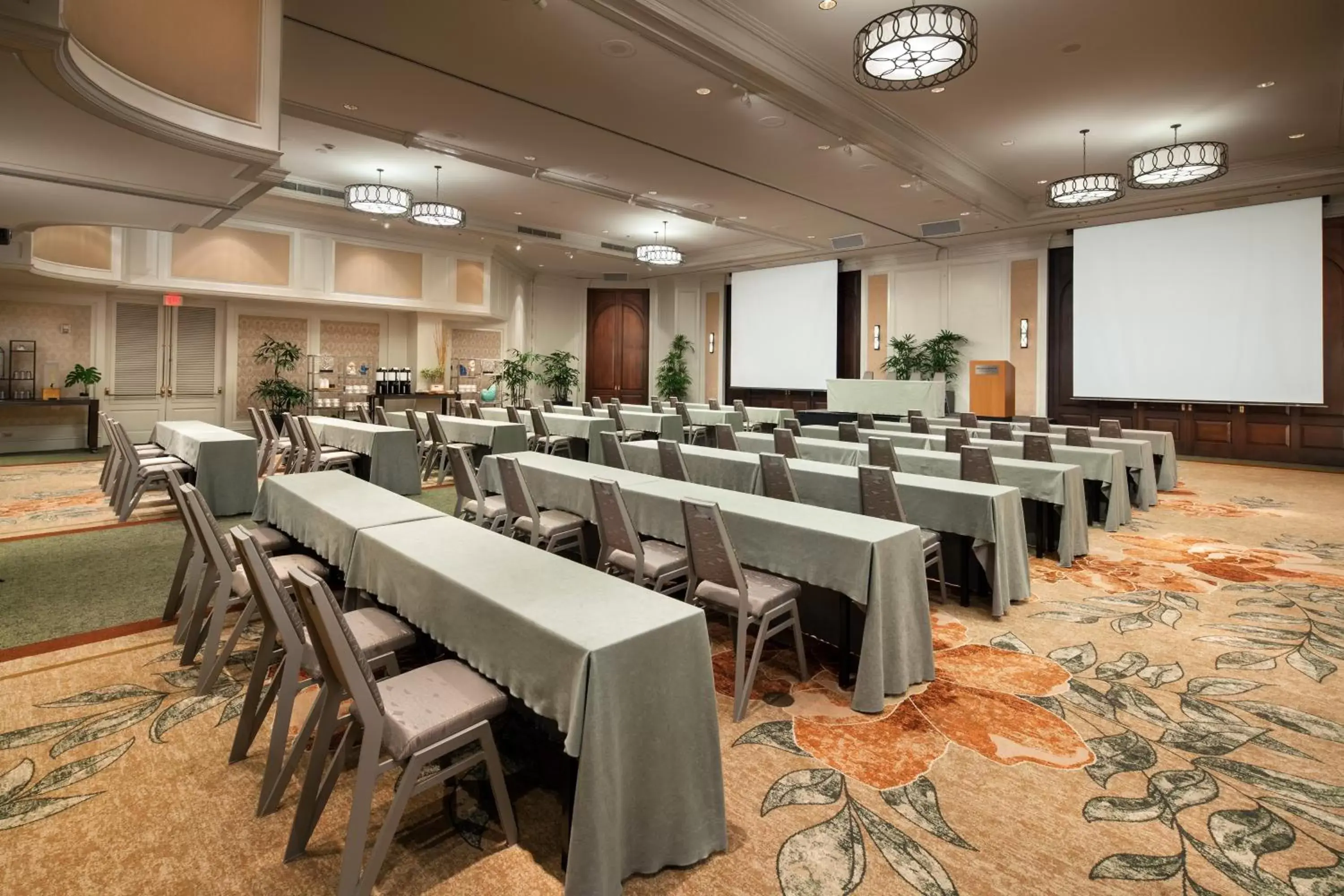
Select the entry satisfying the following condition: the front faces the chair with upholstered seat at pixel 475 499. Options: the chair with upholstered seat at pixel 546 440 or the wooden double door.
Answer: the wooden double door

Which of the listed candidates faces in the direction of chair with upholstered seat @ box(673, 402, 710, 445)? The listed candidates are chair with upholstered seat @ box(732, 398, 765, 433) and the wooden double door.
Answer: the wooden double door

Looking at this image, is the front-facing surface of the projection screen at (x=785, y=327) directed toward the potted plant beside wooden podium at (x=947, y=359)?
no

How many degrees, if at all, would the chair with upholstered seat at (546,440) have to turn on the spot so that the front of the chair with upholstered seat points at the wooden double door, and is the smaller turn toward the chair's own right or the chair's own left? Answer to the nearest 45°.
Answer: approximately 45° to the chair's own left

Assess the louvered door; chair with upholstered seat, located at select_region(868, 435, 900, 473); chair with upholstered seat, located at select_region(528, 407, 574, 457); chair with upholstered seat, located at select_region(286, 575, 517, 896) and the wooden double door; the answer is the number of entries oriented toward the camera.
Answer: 2

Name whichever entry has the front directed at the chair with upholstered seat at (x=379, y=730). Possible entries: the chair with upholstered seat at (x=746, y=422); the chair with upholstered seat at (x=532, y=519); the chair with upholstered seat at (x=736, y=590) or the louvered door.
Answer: the louvered door

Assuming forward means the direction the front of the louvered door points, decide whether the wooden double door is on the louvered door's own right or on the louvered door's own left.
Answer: on the louvered door's own left

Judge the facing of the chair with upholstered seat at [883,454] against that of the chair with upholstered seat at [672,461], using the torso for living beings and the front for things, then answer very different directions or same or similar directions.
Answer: same or similar directions

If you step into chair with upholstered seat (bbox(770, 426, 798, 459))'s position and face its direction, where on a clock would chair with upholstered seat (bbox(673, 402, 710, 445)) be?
chair with upholstered seat (bbox(673, 402, 710, 445)) is roughly at 10 o'clock from chair with upholstered seat (bbox(770, 426, 798, 459)).

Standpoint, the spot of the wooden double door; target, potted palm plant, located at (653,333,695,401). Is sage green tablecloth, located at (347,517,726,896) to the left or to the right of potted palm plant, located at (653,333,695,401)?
right

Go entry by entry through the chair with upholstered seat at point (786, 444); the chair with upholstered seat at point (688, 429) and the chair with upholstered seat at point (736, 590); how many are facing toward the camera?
0

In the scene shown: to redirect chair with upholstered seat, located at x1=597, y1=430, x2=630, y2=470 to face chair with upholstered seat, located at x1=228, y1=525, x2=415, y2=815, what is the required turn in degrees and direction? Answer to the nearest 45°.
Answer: approximately 135° to its right

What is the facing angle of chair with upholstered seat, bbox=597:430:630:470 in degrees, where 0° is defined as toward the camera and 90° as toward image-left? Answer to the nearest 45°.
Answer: approximately 225°

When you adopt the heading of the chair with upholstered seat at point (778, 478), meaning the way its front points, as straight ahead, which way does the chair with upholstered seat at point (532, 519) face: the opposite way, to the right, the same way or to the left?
the same way

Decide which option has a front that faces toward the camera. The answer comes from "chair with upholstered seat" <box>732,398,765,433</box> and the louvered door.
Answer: the louvered door

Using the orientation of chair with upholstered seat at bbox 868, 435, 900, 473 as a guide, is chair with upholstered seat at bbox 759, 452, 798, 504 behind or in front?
behind
